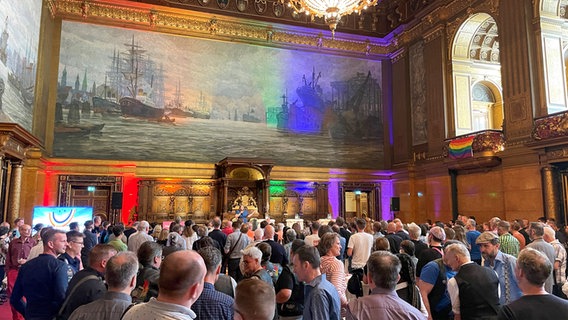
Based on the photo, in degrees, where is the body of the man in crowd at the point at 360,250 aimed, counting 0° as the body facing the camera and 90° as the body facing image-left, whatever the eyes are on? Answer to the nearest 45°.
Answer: approximately 180°

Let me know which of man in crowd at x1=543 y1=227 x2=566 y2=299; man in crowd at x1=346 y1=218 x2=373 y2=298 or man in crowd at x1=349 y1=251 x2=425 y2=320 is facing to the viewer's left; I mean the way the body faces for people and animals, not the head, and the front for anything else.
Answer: man in crowd at x1=543 y1=227 x2=566 y2=299

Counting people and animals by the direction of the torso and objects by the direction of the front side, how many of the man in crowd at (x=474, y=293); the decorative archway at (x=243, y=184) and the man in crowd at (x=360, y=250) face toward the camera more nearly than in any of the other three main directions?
1

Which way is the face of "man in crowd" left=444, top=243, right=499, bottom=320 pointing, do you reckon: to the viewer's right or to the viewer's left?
to the viewer's left

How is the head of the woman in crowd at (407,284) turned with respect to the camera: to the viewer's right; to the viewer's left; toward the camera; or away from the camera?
away from the camera

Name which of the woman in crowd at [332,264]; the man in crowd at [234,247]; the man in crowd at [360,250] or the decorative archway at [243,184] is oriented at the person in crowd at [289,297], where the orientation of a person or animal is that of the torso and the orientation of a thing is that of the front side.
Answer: the decorative archway

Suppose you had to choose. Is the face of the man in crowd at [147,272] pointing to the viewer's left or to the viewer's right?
to the viewer's right

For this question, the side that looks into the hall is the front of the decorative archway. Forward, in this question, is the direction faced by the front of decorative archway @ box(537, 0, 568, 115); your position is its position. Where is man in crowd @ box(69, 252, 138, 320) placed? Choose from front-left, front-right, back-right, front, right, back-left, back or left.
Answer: front-left

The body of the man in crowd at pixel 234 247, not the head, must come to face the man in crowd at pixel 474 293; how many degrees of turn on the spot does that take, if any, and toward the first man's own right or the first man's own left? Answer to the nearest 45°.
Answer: approximately 135° to the first man's own right

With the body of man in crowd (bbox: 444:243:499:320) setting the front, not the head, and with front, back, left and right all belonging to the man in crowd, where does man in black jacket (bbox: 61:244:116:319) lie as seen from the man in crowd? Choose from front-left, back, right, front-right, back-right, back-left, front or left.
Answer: left

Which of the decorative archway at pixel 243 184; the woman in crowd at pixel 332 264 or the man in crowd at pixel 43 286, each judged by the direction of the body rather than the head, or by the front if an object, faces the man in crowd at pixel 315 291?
the decorative archway

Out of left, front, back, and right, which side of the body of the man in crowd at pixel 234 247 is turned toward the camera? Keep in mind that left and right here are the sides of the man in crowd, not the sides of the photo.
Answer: back

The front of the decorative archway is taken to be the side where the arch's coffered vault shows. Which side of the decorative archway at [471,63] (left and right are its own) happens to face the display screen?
front

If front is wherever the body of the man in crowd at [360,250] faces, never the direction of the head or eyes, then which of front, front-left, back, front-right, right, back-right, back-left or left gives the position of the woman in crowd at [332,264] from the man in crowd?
back

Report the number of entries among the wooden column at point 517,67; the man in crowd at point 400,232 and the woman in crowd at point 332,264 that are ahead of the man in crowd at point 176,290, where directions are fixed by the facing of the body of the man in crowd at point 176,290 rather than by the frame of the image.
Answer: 3
